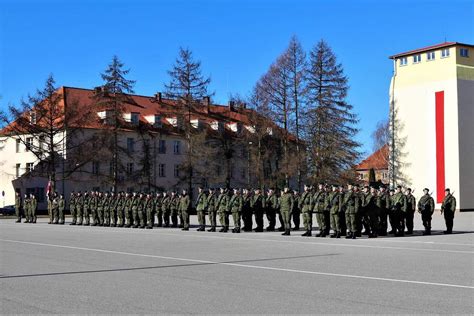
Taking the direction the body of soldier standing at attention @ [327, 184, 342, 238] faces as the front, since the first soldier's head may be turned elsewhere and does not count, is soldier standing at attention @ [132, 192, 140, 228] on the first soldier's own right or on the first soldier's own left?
on the first soldier's own right

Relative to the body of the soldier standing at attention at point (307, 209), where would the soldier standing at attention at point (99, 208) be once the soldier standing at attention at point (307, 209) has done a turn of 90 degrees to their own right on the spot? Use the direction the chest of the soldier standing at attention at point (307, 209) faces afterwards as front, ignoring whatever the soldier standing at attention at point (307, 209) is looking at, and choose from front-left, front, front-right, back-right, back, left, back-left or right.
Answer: front

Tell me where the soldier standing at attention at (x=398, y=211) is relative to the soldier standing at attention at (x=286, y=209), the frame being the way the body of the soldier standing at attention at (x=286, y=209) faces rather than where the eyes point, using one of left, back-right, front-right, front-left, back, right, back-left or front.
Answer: back-left

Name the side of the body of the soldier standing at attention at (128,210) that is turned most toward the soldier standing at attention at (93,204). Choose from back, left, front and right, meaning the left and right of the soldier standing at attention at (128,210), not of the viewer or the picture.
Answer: right

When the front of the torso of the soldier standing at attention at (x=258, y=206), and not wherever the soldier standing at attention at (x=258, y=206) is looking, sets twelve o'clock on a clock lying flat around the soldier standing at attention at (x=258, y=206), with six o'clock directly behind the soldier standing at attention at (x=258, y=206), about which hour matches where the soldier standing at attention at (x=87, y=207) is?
the soldier standing at attention at (x=87, y=207) is roughly at 3 o'clock from the soldier standing at attention at (x=258, y=206).
